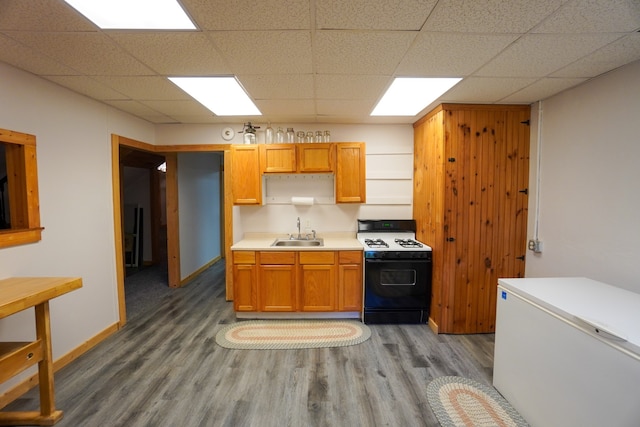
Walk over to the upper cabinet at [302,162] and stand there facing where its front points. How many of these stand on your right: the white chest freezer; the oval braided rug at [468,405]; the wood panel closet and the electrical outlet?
0

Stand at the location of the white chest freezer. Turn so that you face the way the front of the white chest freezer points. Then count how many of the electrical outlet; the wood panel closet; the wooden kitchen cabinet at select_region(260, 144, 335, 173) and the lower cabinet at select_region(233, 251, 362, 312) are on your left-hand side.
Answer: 0

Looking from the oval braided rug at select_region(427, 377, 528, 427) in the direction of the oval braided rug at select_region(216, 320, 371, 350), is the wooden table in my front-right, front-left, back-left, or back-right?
front-left

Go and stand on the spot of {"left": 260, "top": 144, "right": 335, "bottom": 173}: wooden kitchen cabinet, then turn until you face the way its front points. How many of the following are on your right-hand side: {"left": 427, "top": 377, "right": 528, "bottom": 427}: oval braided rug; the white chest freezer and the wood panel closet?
0

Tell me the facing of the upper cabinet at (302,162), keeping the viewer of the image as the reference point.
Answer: facing the viewer

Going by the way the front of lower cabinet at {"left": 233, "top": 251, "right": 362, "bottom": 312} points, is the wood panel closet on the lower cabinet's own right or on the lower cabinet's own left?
on the lower cabinet's own left

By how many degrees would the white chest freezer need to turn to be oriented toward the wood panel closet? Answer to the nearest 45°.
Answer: approximately 90° to its right

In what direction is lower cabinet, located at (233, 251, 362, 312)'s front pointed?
toward the camera

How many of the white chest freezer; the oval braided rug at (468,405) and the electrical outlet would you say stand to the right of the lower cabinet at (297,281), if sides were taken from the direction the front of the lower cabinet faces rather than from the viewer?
0

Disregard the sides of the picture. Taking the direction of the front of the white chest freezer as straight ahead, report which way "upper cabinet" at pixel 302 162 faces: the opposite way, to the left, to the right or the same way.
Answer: to the left

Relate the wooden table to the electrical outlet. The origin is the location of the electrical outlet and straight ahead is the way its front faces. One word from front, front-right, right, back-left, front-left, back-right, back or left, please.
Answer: front

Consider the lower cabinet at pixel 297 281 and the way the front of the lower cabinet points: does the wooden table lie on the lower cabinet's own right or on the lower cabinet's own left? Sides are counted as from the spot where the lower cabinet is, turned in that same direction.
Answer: on the lower cabinet's own right

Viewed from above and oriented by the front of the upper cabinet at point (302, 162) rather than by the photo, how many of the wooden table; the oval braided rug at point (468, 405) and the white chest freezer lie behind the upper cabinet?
0

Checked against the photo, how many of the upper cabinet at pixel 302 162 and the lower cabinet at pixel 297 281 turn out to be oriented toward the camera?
2

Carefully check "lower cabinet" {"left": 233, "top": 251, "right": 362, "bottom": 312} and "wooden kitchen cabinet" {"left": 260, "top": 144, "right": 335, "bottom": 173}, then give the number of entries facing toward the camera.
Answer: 2

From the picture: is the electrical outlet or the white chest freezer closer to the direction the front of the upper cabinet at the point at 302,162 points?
the white chest freezer

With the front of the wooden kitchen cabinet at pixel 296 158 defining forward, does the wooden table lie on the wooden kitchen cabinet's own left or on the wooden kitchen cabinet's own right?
on the wooden kitchen cabinet's own right

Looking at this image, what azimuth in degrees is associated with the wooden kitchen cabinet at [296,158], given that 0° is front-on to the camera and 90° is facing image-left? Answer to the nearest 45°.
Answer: approximately 0°

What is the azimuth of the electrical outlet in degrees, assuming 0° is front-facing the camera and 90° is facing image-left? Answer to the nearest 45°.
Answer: approximately 45°

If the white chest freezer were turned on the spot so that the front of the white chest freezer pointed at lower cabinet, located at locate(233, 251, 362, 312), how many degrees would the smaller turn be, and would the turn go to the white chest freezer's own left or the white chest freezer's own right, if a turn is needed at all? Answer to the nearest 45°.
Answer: approximately 45° to the white chest freezer's own right

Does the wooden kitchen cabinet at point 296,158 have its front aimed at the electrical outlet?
no
